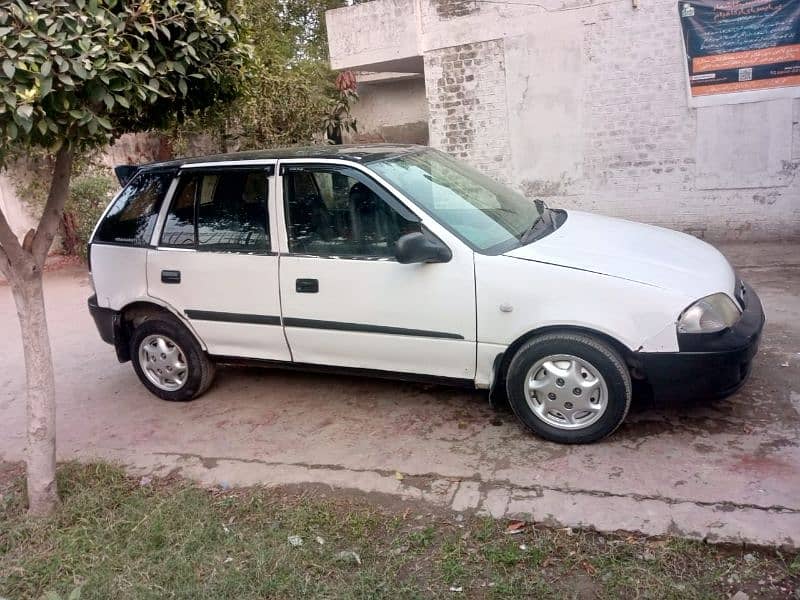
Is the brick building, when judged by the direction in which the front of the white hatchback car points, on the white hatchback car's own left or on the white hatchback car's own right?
on the white hatchback car's own left

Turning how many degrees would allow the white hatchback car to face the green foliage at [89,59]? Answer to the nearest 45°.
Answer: approximately 135° to its right

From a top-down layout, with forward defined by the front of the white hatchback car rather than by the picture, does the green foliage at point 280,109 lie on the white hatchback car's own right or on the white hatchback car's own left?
on the white hatchback car's own left

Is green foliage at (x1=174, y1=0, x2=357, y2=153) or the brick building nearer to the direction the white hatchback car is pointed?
the brick building

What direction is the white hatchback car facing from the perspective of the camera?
to the viewer's right

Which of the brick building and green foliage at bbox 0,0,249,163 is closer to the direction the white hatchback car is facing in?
the brick building
